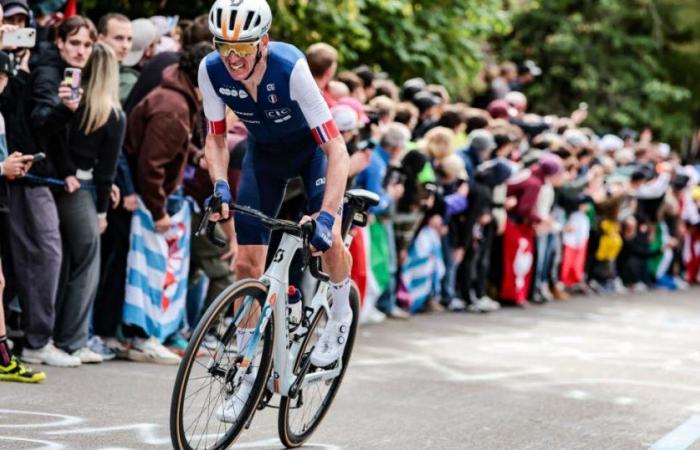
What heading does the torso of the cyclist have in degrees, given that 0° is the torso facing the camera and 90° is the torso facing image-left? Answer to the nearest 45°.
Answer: approximately 45°

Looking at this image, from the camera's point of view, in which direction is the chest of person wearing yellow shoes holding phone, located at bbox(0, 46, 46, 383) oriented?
to the viewer's right

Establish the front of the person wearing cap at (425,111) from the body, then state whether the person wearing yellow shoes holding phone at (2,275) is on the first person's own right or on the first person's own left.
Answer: on the first person's own right

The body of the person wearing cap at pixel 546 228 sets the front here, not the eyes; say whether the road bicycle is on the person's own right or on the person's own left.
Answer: on the person's own right
